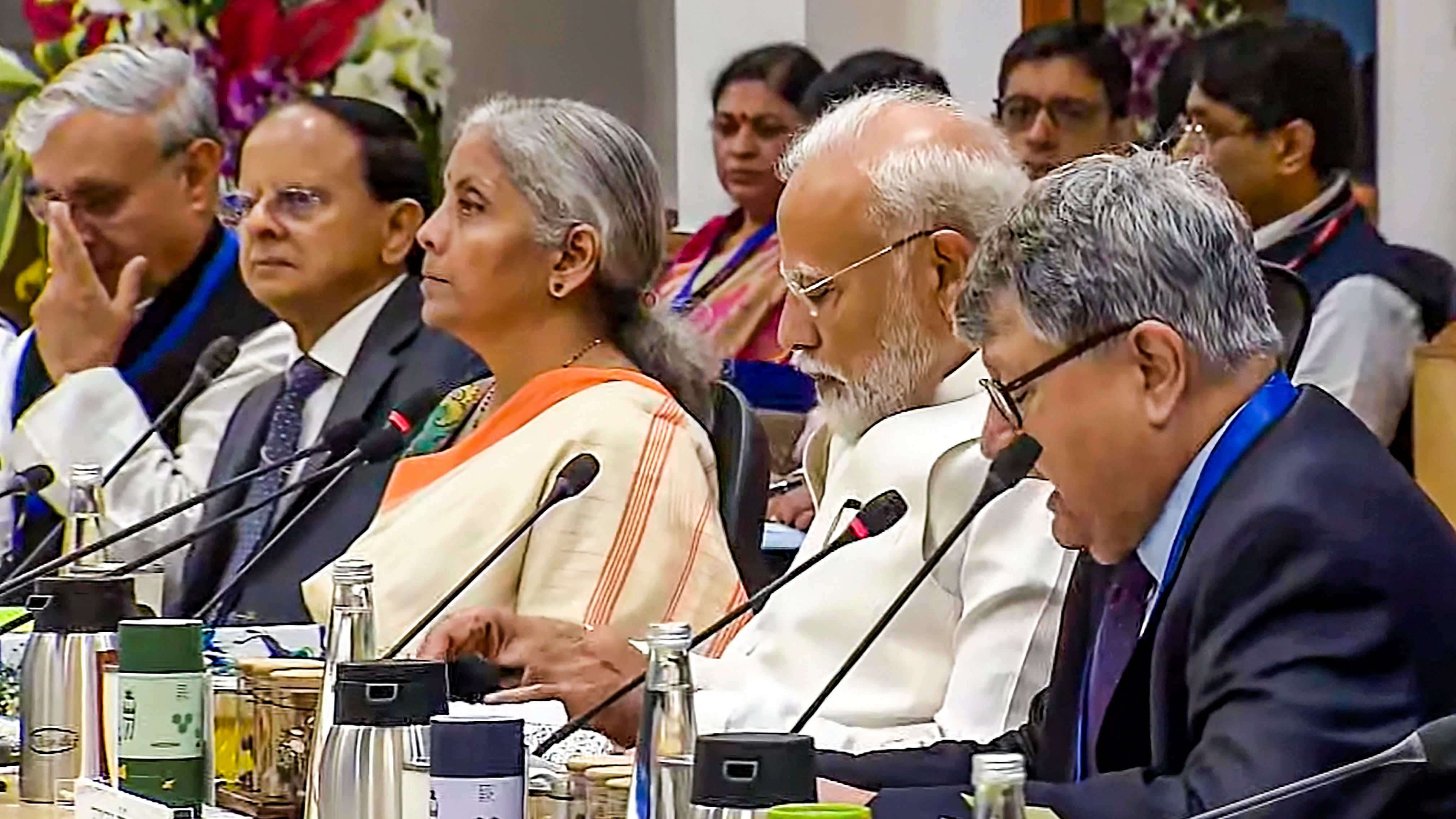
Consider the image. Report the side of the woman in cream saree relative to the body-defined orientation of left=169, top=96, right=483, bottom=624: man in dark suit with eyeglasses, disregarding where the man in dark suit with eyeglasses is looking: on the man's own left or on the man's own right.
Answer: on the man's own left

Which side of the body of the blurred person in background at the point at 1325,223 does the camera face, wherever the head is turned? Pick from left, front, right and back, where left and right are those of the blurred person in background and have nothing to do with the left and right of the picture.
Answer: left

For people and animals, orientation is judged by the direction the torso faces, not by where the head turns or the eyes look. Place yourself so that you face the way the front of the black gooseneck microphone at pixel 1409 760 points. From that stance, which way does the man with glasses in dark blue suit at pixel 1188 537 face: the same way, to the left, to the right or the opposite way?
the opposite way

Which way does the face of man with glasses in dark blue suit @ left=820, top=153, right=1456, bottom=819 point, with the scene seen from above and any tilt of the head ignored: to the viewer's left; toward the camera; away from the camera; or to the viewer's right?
to the viewer's left

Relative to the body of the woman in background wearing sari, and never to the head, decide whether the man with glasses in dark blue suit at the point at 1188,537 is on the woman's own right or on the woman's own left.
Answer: on the woman's own left

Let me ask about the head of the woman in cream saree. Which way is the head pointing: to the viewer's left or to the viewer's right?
to the viewer's left

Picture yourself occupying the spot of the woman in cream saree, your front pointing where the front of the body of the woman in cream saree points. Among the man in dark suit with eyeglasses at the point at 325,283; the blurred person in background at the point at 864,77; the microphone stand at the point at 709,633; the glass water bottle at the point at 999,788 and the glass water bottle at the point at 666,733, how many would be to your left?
3

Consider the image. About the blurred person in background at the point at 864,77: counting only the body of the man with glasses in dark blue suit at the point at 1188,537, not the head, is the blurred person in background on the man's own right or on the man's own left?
on the man's own right

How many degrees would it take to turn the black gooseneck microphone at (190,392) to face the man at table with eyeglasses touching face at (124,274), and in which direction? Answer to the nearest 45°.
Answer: approximately 90° to its left

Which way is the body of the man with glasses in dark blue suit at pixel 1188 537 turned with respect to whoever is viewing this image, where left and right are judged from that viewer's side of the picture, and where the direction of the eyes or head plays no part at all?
facing to the left of the viewer

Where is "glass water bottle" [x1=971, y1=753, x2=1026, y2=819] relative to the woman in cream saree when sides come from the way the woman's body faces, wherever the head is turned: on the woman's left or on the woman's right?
on the woman's left
